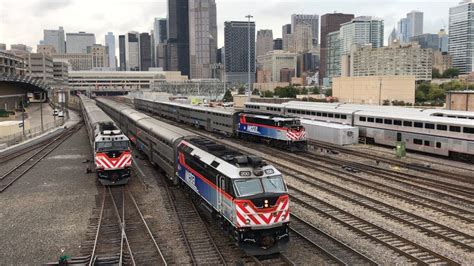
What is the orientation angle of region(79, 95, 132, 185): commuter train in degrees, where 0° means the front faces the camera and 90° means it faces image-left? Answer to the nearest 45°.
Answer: approximately 0°

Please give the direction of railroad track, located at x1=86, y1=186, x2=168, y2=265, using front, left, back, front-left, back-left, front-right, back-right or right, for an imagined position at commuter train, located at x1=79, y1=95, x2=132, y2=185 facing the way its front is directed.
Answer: front

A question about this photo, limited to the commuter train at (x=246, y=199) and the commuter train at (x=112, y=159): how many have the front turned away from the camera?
0

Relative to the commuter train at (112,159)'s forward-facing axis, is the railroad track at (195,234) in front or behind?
in front

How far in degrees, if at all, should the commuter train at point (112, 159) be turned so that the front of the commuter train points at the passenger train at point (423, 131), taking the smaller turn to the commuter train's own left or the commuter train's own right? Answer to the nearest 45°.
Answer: approximately 90° to the commuter train's own left

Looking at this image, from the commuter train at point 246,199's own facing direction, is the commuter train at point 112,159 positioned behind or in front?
behind

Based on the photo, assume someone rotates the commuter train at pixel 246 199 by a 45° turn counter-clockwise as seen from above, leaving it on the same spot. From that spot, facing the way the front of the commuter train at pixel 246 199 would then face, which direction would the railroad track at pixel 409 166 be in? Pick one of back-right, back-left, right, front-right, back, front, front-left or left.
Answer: front-left

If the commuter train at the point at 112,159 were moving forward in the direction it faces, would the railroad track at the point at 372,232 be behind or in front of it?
in front

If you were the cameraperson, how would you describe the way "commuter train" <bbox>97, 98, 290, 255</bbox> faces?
facing the viewer and to the right of the viewer
